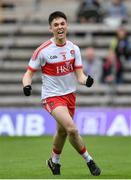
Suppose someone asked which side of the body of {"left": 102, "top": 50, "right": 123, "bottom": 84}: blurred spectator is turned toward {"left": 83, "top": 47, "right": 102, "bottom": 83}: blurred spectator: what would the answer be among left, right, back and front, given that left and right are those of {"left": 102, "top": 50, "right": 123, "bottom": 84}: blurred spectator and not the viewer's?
right

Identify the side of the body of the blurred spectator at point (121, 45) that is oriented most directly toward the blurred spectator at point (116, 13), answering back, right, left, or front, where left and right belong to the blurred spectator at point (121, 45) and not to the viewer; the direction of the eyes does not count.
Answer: back

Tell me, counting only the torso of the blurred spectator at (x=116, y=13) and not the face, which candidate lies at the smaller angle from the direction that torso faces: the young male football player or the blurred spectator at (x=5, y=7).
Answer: the young male football player

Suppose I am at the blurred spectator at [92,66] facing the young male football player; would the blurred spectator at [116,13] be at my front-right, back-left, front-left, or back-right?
back-left

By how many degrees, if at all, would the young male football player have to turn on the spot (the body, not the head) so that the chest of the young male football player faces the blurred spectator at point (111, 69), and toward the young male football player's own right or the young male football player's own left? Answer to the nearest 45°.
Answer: approximately 135° to the young male football player's own left

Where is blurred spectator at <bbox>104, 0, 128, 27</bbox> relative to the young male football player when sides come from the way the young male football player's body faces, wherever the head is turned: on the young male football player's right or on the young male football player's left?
on the young male football player's left
